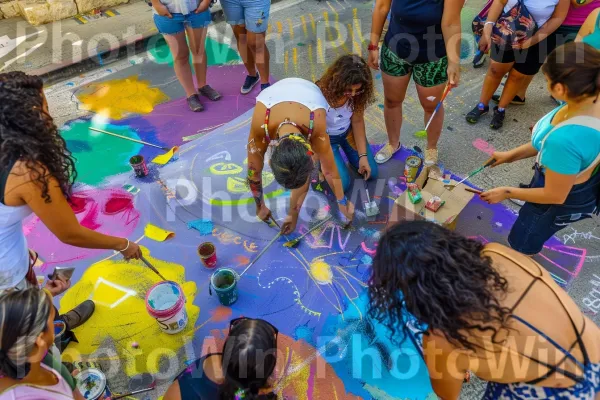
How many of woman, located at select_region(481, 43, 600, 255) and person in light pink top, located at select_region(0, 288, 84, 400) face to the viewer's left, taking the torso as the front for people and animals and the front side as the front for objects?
1

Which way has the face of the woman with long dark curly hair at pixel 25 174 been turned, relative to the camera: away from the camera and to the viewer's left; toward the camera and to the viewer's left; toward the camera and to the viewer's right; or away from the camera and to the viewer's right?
away from the camera and to the viewer's right

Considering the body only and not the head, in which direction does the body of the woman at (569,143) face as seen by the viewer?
to the viewer's left

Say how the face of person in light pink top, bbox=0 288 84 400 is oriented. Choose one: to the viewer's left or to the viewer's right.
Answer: to the viewer's right

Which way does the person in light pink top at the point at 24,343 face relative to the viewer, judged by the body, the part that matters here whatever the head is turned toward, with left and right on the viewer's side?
facing away from the viewer and to the right of the viewer

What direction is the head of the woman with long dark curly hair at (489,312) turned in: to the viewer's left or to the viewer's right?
to the viewer's left

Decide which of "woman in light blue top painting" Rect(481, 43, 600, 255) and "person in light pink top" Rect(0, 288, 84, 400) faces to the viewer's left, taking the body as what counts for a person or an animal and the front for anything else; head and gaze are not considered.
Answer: the woman in light blue top painting

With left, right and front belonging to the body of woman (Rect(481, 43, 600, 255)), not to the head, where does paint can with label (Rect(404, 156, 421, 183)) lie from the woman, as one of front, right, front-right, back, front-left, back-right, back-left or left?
front-right
